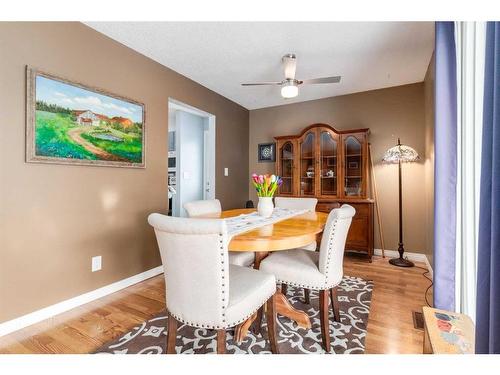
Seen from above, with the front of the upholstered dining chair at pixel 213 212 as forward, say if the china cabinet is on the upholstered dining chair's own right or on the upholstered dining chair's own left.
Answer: on the upholstered dining chair's own left

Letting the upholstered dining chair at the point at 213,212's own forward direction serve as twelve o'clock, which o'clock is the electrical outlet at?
The electrical outlet is roughly at 5 o'clock from the upholstered dining chair.

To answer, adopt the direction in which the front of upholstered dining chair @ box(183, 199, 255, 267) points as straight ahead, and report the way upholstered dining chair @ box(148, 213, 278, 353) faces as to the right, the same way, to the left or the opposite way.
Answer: to the left

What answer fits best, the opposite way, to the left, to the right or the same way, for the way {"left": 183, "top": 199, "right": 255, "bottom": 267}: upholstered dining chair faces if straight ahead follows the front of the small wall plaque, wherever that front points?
to the left

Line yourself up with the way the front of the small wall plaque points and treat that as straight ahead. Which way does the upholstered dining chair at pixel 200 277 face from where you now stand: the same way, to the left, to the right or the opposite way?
the opposite way

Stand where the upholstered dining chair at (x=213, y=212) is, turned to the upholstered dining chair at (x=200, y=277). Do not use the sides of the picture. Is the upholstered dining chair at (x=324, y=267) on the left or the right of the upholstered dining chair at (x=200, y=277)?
left

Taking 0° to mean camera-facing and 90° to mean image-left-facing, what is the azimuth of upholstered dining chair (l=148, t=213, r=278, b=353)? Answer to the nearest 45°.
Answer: approximately 225°

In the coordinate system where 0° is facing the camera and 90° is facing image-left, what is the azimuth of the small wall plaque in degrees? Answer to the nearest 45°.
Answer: approximately 45°

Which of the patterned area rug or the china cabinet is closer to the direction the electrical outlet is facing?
the patterned area rug

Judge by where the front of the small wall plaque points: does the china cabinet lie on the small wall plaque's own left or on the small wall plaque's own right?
on the small wall plaque's own left
